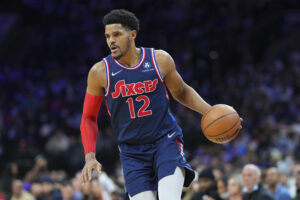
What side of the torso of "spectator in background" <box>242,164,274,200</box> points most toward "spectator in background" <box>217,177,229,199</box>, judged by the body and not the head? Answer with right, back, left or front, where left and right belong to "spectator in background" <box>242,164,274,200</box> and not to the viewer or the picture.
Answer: right

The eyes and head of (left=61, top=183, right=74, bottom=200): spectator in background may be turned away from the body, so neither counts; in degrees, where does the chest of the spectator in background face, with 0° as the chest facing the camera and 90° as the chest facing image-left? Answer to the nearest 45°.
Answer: approximately 0°

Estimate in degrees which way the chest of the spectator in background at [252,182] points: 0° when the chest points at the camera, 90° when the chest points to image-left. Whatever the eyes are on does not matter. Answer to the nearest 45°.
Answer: approximately 45°

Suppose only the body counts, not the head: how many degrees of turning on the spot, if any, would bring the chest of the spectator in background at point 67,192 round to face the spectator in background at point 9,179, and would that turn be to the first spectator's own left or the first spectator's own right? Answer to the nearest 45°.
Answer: approximately 135° to the first spectator's own right

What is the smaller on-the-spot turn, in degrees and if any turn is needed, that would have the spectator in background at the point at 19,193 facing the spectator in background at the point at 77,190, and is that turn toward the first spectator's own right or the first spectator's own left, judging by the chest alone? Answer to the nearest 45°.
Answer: approximately 90° to the first spectator's own left

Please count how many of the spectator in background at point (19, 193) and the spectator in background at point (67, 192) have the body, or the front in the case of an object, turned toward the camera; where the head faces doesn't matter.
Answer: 2
